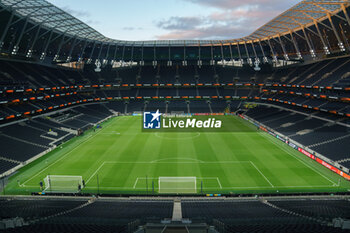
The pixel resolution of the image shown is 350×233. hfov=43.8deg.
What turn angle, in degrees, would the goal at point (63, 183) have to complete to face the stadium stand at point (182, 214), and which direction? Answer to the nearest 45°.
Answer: approximately 135° to its right

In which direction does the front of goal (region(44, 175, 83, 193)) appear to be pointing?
away from the camera

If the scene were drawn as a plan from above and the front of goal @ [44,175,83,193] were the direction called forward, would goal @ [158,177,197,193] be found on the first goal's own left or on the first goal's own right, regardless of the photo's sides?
on the first goal's own right
